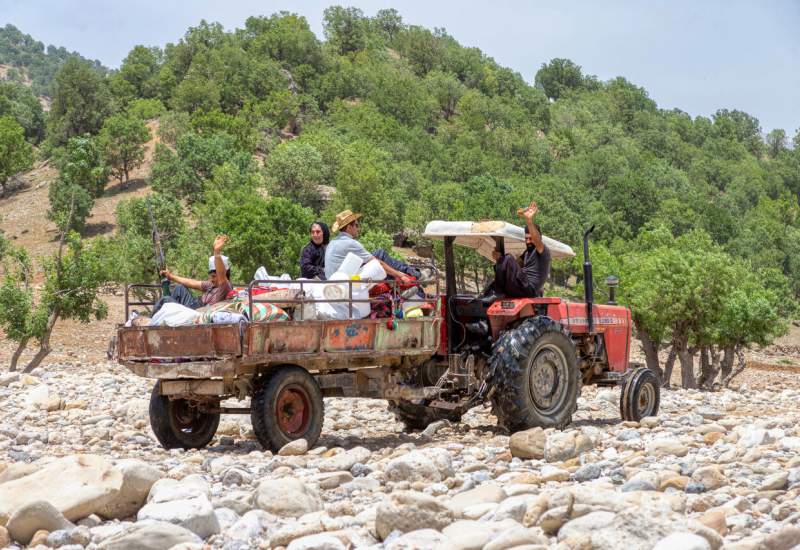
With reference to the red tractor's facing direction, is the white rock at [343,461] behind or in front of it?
behind

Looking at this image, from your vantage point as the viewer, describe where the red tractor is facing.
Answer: facing away from the viewer and to the right of the viewer

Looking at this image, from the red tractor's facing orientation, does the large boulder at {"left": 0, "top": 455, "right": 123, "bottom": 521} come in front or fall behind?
behind

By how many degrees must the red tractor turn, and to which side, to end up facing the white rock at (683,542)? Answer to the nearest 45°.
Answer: approximately 135° to its right

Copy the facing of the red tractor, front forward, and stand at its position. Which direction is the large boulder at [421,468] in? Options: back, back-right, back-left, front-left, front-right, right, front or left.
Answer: back-right
